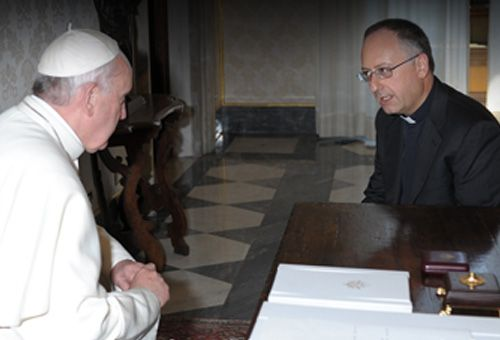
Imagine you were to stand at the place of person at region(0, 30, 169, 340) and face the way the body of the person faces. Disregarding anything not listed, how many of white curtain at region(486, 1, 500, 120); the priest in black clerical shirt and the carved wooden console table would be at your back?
0

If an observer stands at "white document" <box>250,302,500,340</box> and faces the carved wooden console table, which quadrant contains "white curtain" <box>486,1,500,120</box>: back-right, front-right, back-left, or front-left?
front-right

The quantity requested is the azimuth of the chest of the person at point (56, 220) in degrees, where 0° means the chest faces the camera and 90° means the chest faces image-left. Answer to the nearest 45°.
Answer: approximately 225°

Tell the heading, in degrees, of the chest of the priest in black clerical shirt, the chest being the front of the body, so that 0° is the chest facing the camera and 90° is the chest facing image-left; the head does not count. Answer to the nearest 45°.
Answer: approximately 45°

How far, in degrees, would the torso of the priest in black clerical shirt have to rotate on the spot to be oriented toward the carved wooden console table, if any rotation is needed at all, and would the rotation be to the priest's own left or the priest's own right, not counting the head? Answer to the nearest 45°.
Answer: approximately 90° to the priest's own right

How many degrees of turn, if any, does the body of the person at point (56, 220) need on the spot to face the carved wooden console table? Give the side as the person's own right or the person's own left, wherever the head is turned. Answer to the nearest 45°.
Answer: approximately 45° to the person's own left

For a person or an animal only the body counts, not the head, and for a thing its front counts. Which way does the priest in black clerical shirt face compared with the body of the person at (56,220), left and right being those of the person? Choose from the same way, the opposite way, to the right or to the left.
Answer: the opposite way

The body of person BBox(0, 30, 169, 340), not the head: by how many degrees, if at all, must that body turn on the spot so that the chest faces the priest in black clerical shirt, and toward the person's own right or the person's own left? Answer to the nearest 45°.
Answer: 0° — they already face them

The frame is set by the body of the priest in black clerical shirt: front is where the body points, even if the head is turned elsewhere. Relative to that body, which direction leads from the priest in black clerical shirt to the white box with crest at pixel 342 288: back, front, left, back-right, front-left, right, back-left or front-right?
front-left

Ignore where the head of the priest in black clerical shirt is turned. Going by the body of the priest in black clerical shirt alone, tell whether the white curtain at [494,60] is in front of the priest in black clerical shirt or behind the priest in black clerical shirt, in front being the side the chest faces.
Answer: behind

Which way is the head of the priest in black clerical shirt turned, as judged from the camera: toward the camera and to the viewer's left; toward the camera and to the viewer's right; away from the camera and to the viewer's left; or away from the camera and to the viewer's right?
toward the camera and to the viewer's left

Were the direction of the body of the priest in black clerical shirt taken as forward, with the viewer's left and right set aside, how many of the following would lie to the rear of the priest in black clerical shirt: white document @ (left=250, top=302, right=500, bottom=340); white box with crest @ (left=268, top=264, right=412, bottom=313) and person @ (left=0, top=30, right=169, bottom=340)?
0
